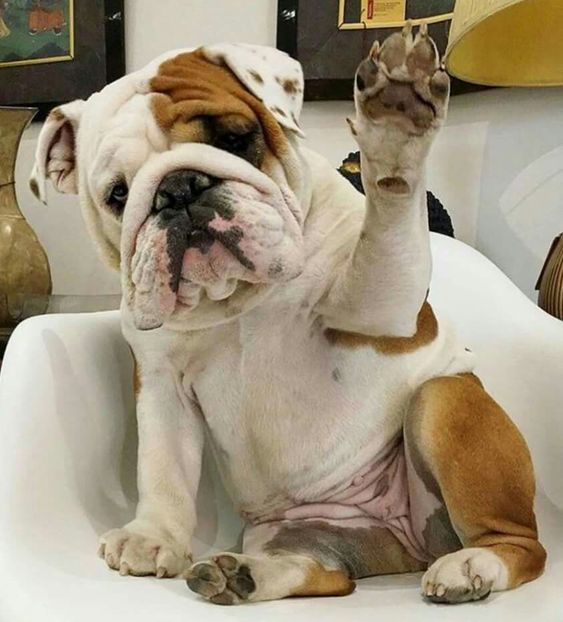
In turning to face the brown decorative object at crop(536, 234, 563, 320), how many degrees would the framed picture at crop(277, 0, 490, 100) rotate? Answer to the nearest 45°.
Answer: approximately 45° to its left

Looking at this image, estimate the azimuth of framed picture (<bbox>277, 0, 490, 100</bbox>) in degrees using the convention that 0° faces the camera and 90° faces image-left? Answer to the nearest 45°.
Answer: approximately 0°

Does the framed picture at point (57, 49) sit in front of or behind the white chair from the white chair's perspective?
behind

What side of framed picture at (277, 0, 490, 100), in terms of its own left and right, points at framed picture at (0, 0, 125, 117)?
right

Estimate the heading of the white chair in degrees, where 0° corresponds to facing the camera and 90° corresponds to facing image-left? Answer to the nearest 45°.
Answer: approximately 0°

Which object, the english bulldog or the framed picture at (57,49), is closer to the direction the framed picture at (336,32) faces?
the english bulldog

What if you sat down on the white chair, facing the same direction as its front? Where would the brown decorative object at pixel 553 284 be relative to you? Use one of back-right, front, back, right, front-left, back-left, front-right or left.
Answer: back-left

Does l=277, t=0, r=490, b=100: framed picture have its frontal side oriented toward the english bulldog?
yes
